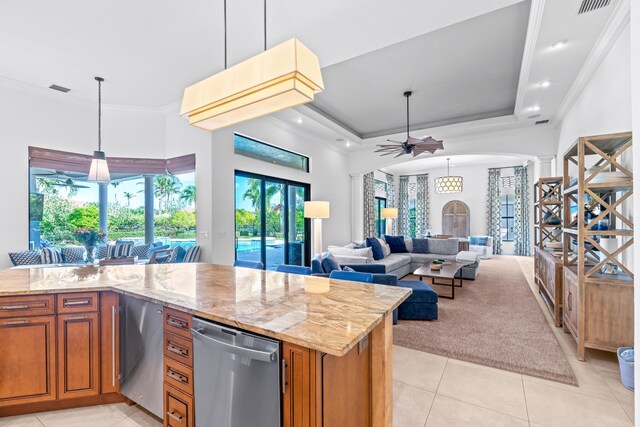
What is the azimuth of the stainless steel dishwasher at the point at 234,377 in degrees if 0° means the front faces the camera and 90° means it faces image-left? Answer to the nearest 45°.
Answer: approximately 45°

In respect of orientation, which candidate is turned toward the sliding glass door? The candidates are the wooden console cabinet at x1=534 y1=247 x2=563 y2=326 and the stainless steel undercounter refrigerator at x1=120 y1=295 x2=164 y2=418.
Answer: the wooden console cabinet

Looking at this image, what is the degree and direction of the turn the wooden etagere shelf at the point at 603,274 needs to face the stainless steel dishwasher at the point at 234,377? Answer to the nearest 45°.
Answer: approximately 45° to its left

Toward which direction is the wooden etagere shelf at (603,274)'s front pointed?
to the viewer's left

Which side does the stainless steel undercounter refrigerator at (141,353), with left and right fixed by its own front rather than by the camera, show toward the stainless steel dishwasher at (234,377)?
left

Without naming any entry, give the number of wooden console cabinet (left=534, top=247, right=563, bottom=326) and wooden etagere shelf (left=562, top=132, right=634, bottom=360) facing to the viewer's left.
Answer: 2

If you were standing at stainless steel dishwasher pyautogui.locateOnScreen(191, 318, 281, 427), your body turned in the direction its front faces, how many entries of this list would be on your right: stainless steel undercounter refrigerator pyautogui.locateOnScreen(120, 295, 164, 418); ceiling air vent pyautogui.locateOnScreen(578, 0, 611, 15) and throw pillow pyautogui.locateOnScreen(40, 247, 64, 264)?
2

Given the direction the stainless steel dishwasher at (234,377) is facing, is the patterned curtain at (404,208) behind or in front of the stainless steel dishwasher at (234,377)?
behind

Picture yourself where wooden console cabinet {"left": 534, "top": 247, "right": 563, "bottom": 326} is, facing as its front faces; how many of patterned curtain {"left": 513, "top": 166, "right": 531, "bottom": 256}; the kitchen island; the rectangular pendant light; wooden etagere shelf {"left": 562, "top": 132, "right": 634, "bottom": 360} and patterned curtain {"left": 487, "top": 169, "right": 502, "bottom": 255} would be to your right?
2

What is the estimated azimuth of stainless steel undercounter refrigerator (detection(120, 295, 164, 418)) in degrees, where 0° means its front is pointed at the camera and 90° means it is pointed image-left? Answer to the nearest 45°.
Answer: approximately 45°

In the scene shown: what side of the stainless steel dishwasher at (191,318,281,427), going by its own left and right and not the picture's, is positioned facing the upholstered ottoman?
back

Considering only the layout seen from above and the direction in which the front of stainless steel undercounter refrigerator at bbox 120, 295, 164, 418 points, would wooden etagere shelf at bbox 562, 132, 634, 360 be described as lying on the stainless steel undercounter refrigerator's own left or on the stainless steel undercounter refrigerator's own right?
on the stainless steel undercounter refrigerator's own left

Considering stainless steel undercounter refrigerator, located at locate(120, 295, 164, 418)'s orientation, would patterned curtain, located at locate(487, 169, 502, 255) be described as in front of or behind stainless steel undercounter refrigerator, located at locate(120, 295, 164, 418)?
behind
